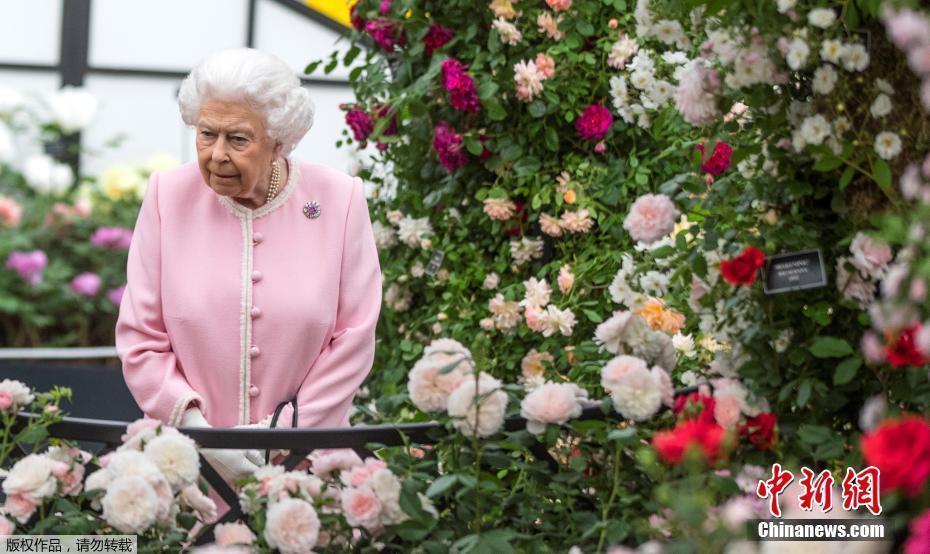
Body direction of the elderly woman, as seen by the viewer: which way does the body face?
toward the camera

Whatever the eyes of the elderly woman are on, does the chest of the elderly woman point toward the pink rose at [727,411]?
no

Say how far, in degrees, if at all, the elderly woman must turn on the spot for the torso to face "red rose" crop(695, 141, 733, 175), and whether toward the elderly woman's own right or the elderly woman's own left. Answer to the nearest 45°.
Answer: approximately 90° to the elderly woman's own left

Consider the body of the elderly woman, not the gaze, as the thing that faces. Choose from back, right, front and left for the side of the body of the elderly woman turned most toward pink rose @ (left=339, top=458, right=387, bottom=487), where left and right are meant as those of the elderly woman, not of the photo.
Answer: front

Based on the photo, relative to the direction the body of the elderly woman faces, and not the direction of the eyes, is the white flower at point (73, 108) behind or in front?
behind

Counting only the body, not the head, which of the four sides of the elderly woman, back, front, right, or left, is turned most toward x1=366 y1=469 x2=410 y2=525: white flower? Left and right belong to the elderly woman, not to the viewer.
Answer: front

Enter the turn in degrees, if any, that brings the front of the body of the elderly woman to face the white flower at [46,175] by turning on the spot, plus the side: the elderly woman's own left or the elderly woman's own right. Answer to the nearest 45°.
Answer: approximately 180°

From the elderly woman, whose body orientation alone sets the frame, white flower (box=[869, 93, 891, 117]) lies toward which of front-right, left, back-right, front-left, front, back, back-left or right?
front-left

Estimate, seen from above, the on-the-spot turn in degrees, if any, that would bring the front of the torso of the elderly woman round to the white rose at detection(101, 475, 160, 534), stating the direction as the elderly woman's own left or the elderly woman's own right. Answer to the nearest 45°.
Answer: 0° — they already face it

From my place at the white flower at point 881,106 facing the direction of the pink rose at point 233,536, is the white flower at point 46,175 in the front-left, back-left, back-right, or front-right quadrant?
front-right

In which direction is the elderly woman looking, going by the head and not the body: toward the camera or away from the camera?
toward the camera

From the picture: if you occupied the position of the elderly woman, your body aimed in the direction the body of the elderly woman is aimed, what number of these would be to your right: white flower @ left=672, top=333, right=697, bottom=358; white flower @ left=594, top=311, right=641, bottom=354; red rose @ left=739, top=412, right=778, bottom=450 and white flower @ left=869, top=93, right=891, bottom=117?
0

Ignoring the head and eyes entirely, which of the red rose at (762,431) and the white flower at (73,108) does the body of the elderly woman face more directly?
the red rose
